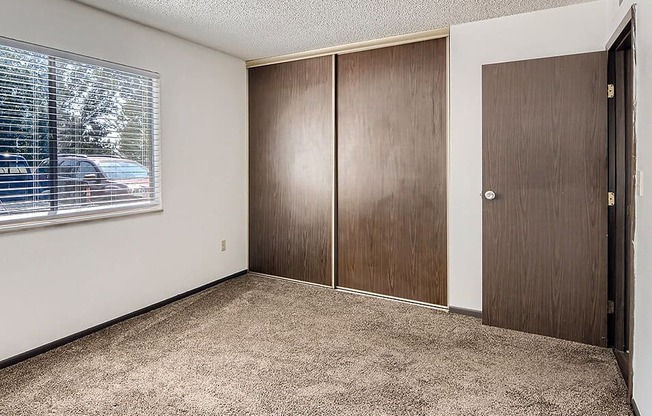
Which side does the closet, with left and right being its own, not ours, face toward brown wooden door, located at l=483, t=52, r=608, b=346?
left

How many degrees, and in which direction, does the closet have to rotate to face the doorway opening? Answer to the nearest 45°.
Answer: approximately 90° to its left

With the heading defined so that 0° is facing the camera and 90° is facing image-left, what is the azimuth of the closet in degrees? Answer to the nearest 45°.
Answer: approximately 45°
